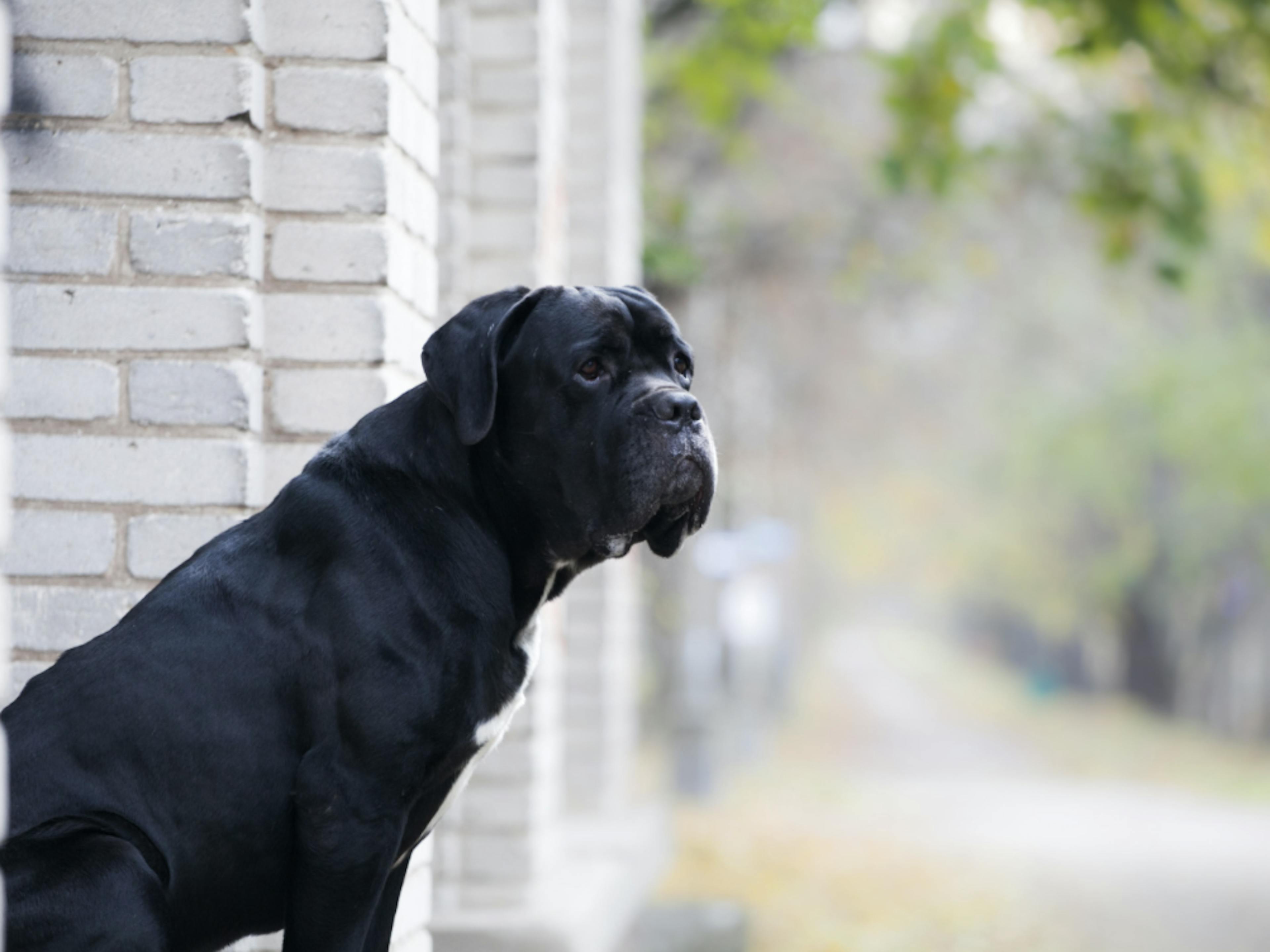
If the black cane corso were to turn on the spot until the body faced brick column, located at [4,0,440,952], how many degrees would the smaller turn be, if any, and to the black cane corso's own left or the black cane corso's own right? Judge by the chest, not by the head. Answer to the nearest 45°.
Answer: approximately 135° to the black cane corso's own left

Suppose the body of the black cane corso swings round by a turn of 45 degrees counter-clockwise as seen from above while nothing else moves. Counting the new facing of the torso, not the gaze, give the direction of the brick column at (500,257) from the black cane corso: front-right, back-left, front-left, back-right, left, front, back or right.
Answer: front-left

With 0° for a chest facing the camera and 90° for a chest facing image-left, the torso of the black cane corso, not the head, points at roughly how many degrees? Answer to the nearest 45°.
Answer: approximately 270°
